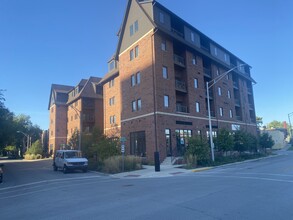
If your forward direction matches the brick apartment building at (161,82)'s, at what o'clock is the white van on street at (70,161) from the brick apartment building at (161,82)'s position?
The white van on street is roughly at 3 o'clock from the brick apartment building.

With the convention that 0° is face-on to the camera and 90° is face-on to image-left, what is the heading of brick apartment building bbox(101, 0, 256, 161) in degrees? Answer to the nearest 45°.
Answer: approximately 315°

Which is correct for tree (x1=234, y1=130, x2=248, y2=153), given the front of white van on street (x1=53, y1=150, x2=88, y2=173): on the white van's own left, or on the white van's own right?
on the white van's own left
